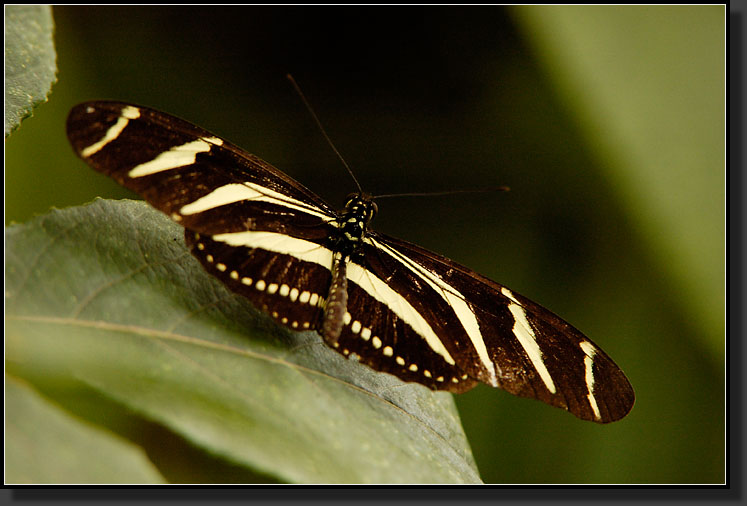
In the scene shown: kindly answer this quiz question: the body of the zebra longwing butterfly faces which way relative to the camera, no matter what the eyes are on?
away from the camera
